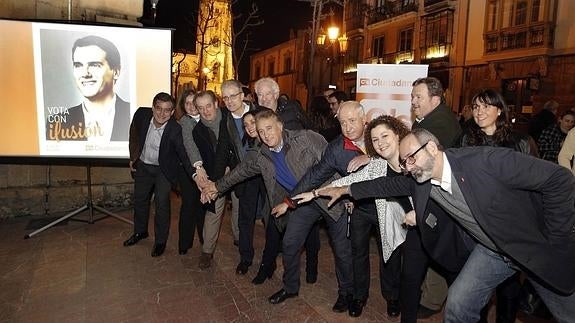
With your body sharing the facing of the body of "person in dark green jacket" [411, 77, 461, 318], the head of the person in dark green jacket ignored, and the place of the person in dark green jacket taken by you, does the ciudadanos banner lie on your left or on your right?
on your right

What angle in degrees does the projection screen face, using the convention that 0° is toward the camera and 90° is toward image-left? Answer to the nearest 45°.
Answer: approximately 0°

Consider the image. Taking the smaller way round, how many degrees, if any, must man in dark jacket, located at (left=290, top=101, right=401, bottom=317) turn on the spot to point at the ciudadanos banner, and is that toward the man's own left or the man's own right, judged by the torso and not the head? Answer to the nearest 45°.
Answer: approximately 135° to the man's own right

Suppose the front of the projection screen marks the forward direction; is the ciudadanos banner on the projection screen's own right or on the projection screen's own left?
on the projection screen's own left

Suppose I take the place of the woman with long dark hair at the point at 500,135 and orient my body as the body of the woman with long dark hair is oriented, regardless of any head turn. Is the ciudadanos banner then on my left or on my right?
on my right

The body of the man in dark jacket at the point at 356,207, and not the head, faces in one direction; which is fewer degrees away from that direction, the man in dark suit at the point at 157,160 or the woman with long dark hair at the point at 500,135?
the man in dark suit

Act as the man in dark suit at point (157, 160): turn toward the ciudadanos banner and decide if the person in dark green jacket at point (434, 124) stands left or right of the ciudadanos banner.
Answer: right

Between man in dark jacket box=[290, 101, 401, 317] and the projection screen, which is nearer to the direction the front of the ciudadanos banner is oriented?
the man in dark jacket

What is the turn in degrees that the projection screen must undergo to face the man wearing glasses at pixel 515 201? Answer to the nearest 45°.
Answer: approximately 45° to its left

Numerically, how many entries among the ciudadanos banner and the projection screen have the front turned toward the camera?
2
